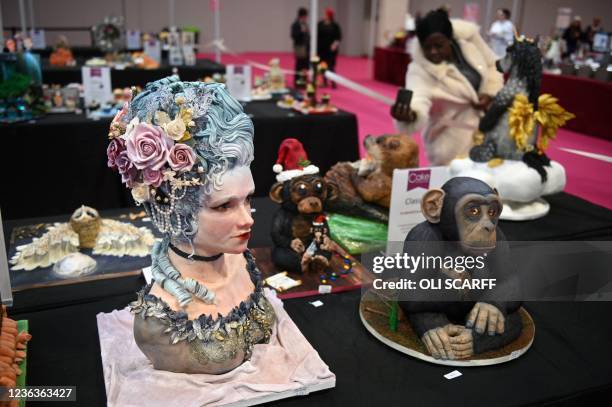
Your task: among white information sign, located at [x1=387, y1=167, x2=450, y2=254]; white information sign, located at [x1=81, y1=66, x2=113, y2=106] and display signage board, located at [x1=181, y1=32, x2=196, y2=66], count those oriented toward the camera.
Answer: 3

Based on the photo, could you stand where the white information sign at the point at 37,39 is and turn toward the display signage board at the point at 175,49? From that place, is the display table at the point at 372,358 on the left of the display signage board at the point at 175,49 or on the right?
right

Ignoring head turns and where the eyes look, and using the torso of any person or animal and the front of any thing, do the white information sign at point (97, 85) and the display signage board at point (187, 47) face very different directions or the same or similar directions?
same or similar directions

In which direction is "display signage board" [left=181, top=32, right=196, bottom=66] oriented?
toward the camera

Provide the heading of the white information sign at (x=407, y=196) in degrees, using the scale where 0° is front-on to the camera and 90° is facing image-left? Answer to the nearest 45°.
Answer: approximately 0°

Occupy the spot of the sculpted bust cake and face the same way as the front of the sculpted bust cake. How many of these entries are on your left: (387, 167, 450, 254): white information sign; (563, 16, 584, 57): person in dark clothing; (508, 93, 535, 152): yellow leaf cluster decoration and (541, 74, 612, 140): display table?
4

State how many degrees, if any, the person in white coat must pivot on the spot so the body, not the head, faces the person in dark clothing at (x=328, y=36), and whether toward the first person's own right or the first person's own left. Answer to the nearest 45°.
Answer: approximately 135° to the first person's own right

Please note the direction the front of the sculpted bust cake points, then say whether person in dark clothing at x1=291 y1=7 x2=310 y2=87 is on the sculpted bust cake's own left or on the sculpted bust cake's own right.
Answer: on the sculpted bust cake's own left

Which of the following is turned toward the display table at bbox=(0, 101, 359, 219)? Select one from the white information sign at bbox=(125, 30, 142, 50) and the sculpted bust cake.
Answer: the white information sign

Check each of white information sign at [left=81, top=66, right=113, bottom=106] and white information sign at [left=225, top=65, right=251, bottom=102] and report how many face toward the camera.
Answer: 2

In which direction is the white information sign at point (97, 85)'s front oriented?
toward the camera

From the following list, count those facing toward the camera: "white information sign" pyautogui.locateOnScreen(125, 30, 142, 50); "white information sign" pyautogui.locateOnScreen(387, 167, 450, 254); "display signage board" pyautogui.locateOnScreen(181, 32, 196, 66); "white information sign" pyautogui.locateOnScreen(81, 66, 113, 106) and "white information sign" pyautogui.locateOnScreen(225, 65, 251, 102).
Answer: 5

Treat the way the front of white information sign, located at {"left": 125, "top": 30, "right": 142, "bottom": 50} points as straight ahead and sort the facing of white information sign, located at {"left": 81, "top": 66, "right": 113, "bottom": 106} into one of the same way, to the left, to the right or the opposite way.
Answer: the same way

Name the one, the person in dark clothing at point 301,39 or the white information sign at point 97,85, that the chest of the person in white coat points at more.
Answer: the white information sign

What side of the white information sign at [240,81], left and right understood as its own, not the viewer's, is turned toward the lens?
front
